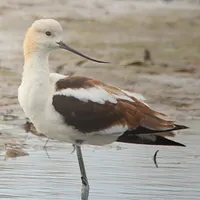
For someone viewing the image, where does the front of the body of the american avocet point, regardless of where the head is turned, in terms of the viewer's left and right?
facing to the left of the viewer
